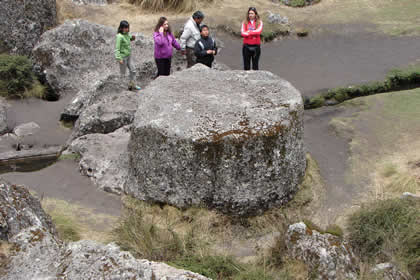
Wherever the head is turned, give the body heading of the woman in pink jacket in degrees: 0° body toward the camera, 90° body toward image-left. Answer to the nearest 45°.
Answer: approximately 315°

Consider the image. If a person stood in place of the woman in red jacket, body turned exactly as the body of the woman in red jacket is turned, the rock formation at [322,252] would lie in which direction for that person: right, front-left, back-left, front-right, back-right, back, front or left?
front

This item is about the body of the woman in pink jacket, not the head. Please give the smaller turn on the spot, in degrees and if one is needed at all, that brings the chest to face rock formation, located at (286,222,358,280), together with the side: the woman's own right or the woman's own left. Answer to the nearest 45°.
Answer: approximately 45° to the woman's own right

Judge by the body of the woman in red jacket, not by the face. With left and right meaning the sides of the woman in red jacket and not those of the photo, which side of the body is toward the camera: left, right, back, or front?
front

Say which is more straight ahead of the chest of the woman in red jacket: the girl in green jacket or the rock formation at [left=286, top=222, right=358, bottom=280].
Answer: the rock formation

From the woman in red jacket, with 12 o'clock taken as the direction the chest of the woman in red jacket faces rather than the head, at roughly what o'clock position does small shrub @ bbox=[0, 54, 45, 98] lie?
The small shrub is roughly at 3 o'clock from the woman in red jacket.

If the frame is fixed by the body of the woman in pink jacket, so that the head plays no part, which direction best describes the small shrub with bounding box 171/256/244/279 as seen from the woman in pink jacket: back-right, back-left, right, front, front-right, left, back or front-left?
front-right

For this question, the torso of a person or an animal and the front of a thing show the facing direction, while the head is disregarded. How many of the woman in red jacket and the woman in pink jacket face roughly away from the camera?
0

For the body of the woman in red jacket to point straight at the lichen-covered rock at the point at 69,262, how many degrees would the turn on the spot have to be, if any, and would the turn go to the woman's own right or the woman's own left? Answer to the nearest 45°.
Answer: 0° — they already face it

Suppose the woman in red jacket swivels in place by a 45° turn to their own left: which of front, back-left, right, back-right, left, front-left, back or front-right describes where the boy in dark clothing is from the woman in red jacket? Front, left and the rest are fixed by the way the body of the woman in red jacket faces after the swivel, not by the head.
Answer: right

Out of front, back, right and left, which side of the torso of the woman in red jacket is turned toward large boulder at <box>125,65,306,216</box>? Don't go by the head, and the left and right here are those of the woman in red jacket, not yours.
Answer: front

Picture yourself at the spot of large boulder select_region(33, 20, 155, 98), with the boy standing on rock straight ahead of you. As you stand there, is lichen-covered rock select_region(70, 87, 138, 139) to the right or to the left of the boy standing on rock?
right

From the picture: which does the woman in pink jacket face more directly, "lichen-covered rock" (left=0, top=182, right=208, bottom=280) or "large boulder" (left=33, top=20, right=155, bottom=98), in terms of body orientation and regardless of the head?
the lichen-covered rock

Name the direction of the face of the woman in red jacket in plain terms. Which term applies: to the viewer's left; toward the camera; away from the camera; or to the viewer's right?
toward the camera

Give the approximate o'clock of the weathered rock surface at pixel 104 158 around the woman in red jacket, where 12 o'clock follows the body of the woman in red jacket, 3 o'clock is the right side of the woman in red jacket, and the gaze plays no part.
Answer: The weathered rock surface is roughly at 1 o'clock from the woman in red jacket.
